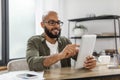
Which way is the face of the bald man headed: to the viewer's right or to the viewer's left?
to the viewer's right

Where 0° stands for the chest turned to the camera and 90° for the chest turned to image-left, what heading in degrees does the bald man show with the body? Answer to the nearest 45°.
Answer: approximately 315°
